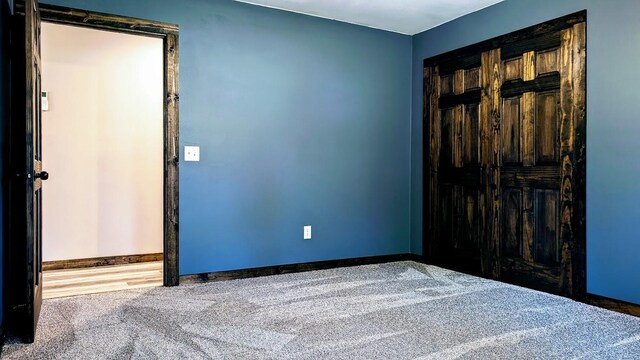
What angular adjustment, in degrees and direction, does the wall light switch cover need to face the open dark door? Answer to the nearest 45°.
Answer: approximately 45° to its right

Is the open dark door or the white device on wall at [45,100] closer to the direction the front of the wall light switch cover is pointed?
the open dark door

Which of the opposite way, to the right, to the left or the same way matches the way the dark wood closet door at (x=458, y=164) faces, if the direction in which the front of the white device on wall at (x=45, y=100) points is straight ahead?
to the right

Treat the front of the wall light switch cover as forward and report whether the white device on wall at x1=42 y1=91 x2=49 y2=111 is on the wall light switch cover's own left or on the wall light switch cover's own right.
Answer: on the wall light switch cover's own right

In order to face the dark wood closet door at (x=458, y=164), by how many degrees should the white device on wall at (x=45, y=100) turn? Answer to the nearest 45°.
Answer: approximately 45° to its left

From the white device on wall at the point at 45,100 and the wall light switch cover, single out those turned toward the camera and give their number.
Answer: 2

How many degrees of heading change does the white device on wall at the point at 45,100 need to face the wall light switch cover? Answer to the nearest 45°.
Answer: approximately 45° to its left

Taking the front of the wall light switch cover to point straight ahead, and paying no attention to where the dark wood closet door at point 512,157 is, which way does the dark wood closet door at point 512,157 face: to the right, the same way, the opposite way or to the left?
to the right

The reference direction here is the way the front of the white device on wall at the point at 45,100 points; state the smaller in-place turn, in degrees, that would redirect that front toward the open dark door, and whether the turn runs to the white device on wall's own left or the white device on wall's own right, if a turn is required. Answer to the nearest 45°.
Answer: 0° — it already faces it
